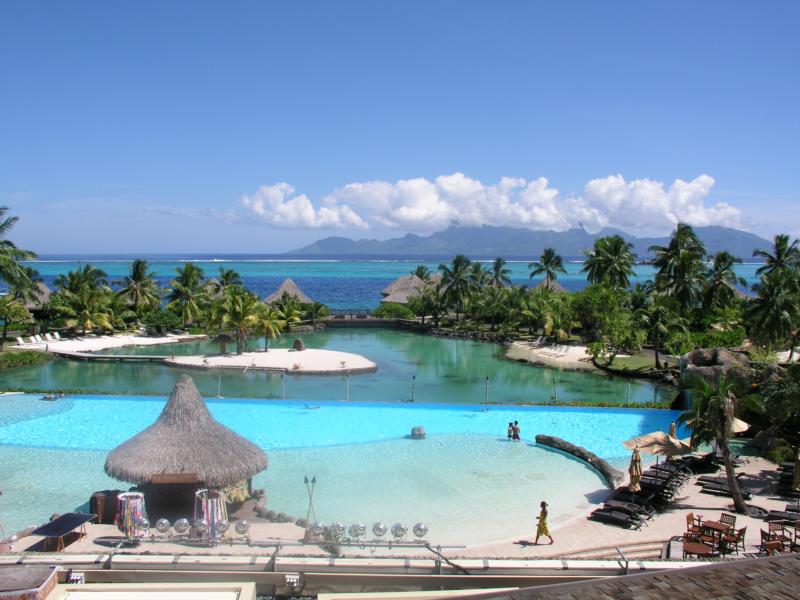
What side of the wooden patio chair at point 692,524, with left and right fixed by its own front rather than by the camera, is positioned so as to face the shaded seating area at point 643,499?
back

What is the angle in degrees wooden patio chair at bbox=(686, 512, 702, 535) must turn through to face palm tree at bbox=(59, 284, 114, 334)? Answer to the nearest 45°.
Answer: approximately 180°

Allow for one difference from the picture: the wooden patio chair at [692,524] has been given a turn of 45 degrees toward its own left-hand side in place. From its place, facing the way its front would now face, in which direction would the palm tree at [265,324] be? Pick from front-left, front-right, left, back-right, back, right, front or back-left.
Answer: back-left

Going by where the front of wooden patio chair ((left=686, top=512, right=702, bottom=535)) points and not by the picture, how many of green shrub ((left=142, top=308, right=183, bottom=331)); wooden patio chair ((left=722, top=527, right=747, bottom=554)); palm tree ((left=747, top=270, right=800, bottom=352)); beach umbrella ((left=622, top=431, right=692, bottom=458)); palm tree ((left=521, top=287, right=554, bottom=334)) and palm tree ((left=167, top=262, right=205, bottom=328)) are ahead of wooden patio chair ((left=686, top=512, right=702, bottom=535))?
1

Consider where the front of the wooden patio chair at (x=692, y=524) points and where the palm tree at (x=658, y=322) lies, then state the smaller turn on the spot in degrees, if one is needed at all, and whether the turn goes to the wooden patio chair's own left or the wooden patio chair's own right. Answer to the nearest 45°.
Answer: approximately 135° to the wooden patio chair's own left

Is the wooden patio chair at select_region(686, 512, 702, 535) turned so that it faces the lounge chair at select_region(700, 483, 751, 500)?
no

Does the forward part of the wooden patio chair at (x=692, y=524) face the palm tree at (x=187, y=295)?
no

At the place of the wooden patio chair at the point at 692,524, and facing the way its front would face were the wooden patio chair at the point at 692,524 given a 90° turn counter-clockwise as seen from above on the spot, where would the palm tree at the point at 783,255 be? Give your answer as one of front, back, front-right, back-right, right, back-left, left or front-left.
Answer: front-left

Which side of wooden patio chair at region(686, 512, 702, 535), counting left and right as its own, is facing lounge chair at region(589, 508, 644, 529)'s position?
back

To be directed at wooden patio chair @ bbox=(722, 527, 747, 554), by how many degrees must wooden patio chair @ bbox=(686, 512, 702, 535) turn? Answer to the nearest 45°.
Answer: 0° — it already faces it

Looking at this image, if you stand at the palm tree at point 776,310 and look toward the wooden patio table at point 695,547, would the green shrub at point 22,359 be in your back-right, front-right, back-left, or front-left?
front-right

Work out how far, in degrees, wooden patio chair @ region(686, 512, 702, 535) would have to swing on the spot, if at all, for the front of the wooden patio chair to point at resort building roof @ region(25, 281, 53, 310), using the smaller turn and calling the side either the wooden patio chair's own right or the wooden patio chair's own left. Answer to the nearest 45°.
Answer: approximately 180°

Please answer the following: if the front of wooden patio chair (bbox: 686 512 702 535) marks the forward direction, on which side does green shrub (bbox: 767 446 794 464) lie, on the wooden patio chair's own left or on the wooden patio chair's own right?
on the wooden patio chair's own left

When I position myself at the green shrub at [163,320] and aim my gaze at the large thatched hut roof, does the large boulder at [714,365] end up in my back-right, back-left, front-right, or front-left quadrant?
front-left

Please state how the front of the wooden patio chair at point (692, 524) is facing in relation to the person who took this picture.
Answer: facing the viewer and to the right of the viewer

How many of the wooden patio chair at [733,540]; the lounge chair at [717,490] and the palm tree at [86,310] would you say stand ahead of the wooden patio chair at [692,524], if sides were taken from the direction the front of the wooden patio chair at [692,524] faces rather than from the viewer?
1

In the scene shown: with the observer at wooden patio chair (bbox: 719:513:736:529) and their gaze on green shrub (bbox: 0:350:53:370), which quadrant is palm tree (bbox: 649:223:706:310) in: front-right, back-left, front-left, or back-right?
front-right

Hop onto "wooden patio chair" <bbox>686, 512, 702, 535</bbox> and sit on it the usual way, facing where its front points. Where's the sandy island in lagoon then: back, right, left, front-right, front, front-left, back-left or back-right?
back

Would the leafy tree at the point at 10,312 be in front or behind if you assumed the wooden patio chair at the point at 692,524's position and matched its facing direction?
behind

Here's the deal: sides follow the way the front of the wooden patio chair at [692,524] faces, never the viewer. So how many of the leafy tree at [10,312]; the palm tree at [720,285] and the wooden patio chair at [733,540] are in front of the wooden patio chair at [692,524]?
1
